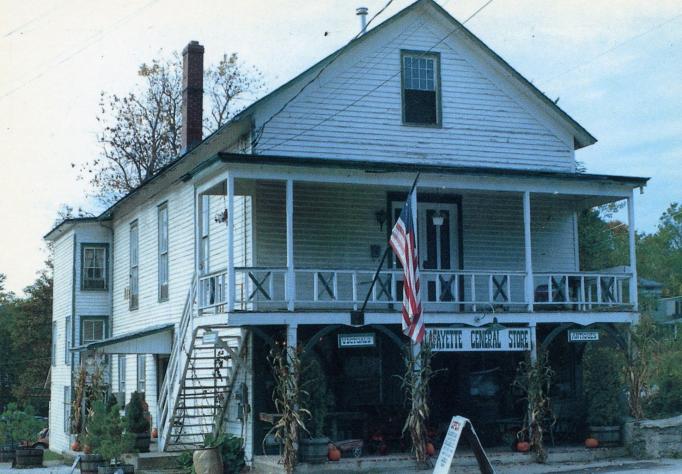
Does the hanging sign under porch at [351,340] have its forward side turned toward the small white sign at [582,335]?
no

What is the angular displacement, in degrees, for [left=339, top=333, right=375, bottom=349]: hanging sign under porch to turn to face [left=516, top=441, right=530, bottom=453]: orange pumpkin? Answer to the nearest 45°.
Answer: approximately 45° to its left

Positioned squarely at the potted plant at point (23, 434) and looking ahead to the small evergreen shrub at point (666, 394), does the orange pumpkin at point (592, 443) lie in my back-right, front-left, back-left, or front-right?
front-right

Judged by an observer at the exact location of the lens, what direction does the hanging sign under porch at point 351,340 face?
facing the viewer and to the right of the viewer

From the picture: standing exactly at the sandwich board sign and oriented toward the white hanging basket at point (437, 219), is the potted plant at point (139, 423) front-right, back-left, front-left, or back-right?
front-left

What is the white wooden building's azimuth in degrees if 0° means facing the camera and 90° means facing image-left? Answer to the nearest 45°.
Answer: approximately 315°

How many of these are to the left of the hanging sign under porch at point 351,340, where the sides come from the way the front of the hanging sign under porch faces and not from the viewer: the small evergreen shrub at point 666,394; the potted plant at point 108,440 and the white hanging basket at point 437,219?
2

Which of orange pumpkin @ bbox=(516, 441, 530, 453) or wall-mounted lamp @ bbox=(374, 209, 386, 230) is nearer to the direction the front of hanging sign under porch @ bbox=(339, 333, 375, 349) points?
the orange pumpkin
